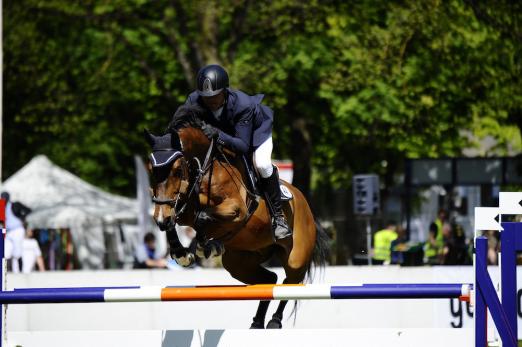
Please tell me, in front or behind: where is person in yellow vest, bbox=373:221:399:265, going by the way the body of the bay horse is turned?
behind

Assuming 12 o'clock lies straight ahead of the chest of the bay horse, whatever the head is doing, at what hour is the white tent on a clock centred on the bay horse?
The white tent is roughly at 4 o'clock from the bay horse.

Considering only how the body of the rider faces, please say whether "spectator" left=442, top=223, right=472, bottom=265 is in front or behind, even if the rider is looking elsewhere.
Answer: behind

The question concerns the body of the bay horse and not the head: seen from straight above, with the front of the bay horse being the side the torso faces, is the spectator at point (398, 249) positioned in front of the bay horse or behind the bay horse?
behind

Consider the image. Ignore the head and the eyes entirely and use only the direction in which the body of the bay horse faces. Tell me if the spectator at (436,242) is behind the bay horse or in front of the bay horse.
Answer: behind

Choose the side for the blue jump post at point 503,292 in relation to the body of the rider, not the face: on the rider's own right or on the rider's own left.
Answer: on the rider's own left

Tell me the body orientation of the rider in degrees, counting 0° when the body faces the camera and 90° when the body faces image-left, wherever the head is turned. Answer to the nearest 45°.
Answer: approximately 45°

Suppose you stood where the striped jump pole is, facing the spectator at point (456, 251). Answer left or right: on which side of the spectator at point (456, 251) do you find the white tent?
left

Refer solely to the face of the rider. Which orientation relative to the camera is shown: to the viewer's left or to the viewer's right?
to the viewer's left
